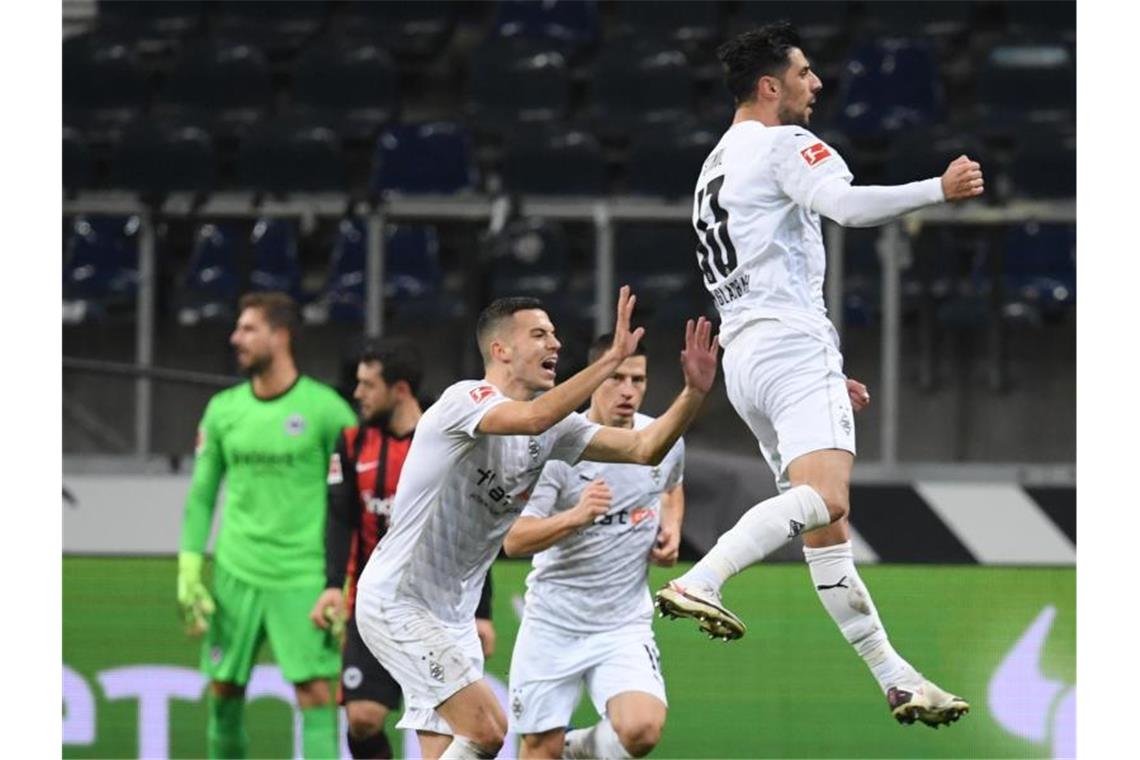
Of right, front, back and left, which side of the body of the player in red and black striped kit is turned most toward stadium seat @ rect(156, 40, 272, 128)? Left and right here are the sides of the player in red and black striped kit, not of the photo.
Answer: back

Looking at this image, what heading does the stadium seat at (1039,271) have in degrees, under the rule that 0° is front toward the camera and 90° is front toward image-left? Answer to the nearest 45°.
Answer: approximately 0°

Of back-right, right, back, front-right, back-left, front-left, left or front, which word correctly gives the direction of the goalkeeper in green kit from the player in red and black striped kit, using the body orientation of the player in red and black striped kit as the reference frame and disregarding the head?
back-right

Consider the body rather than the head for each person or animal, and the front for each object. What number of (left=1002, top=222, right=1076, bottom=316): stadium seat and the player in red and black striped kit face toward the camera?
2

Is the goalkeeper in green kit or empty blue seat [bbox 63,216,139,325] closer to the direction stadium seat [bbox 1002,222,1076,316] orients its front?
the goalkeeper in green kit

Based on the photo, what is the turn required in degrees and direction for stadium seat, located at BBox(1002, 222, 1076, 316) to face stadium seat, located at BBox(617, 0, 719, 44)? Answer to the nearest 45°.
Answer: approximately 135° to its right

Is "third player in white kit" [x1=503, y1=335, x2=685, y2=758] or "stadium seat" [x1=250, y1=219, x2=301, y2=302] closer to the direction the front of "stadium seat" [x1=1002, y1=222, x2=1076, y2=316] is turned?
the third player in white kit

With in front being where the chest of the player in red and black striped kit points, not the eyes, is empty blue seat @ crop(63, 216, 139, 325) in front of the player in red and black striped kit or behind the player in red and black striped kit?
behind

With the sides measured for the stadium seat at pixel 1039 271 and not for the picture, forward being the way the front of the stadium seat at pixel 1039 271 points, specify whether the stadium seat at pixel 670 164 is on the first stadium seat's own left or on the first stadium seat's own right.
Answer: on the first stadium seat's own right

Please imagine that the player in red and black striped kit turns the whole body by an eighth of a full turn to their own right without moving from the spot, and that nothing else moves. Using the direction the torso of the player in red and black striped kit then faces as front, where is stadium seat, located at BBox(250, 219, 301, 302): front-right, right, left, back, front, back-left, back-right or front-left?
back-right

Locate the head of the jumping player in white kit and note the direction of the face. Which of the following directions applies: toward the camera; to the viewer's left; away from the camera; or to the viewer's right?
to the viewer's right

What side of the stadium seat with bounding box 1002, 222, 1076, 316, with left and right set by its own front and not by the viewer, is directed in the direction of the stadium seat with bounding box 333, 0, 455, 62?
right

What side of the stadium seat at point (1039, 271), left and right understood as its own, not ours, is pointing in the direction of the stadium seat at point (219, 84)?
right

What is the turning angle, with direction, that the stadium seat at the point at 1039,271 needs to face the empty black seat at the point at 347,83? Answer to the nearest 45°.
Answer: approximately 90° to its right

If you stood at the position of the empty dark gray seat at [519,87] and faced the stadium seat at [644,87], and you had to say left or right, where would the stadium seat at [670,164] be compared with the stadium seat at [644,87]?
right
